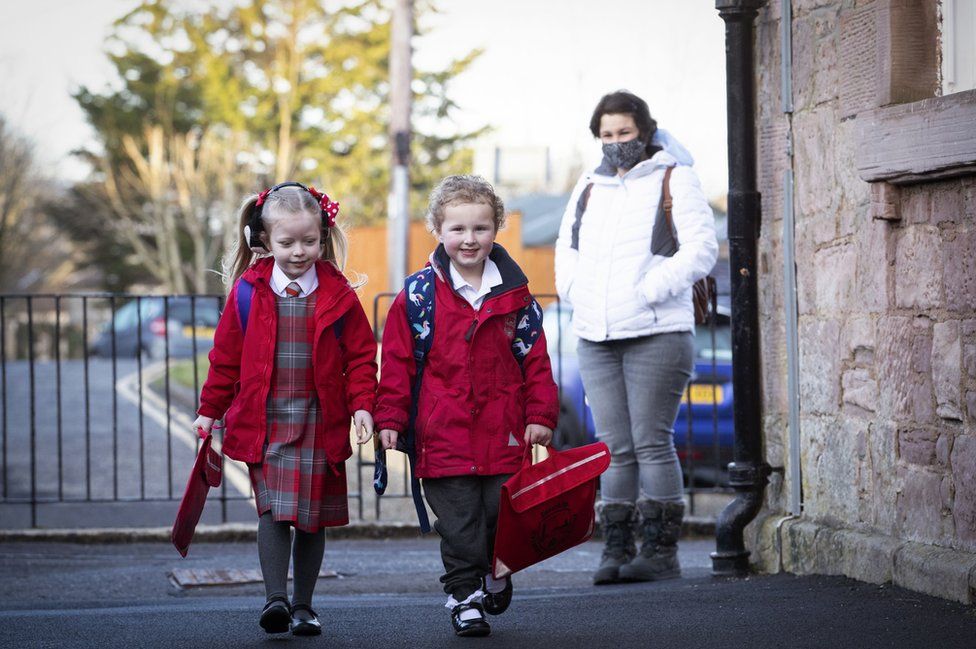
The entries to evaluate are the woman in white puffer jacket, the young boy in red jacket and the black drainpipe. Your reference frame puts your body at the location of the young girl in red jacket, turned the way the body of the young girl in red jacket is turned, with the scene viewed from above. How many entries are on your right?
0

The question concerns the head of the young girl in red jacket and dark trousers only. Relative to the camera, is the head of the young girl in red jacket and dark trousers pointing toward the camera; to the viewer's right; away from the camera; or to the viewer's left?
toward the camera

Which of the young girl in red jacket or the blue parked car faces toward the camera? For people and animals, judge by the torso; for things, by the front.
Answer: the young girl in red jacket

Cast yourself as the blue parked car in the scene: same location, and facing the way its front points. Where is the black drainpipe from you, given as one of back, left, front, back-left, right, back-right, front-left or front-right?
back-left

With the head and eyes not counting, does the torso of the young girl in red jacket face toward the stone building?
no

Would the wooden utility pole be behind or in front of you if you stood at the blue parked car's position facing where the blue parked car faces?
in front

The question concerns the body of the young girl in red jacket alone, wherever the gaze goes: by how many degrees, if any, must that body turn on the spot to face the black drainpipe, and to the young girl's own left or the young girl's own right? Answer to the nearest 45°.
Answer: approximately 135° to the young girl's own left

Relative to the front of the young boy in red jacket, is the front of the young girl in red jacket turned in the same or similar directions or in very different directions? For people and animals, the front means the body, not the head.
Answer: same or similar directions

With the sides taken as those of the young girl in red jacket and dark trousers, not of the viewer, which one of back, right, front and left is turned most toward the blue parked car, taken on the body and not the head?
back

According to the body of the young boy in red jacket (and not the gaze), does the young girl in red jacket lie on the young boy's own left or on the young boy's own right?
on the young boy's own right

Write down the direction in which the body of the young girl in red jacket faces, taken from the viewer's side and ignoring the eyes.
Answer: toward the camera

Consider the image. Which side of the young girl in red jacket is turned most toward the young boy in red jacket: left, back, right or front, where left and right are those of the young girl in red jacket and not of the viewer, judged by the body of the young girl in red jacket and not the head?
left

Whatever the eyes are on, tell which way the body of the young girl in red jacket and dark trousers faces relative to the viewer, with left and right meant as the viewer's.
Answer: facing the viewer

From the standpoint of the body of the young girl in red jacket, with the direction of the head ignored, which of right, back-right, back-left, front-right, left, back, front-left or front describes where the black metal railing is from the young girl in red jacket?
back

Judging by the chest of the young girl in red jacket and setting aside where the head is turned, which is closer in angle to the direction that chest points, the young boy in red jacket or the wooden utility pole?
the young boy in red jacket
